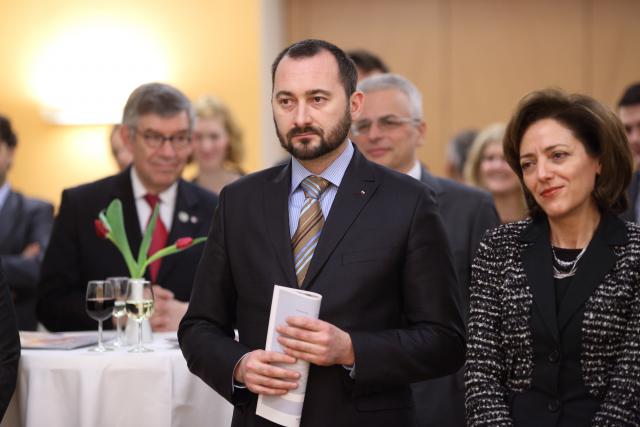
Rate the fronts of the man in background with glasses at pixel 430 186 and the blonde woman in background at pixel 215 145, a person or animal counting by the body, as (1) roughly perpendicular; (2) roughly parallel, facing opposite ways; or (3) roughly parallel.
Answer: roughly parallel

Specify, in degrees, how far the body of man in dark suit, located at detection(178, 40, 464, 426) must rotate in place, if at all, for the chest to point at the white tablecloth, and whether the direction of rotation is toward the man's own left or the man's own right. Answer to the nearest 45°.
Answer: approximately 90° to the man's own right

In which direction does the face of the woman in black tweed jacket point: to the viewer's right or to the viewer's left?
to the viewer's left

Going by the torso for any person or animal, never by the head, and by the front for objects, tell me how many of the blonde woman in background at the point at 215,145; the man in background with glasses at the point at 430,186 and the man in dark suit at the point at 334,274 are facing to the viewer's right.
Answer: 0

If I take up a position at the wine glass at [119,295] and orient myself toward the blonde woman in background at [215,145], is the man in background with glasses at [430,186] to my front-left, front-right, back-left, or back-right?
front-right

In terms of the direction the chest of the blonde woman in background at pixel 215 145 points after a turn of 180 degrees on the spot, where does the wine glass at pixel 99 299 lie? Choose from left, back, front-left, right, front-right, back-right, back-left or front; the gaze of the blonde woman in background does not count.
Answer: back-right

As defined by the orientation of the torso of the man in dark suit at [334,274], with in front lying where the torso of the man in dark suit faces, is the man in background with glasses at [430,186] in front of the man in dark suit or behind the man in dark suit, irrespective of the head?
behind

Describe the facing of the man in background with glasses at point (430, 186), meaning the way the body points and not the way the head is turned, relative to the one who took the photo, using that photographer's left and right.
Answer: facing the viewer and to the left of the viewer

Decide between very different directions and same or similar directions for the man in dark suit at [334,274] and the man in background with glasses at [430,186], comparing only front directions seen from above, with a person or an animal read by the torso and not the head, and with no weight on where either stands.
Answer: same or similar directions

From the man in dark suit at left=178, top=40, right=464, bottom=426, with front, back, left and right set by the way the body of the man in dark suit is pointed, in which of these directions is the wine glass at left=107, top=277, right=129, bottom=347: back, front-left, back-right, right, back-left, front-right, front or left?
right

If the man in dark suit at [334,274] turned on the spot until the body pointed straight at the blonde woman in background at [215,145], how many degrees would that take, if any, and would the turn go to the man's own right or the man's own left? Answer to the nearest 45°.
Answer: approximately 135° to the man's own right
